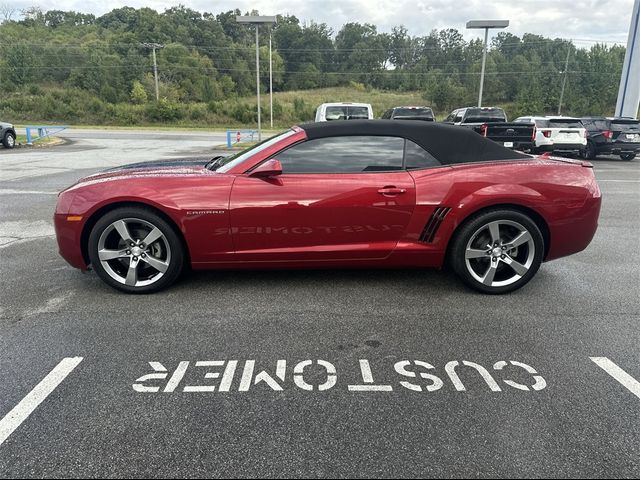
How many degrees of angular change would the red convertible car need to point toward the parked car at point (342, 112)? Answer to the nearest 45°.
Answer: approximately 90° to its right

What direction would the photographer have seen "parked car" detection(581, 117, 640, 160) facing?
facing away from the viewer and to the left of the viewer

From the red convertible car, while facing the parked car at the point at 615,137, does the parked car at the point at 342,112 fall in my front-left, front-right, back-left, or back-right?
front-left

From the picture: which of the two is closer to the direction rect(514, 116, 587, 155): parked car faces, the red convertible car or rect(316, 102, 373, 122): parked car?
the parked car

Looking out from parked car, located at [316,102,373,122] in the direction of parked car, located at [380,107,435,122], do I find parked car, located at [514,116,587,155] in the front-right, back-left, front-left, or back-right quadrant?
front-right

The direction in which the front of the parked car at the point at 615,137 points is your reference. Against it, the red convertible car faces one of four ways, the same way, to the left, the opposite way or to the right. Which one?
to the left

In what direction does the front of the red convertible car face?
to the viewer's left

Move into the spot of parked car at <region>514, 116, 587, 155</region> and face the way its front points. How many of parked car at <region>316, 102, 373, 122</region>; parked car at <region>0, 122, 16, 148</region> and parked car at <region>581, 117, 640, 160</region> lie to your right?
1

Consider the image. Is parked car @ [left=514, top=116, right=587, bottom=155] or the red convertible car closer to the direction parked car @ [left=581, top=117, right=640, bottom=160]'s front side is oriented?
the parked car

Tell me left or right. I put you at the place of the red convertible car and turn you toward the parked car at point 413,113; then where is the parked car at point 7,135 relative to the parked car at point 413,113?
left

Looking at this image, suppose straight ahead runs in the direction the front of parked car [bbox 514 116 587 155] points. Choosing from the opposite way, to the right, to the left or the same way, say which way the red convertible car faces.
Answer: to the left

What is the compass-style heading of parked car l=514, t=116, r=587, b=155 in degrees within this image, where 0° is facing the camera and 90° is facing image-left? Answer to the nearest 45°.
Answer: approximately 135°

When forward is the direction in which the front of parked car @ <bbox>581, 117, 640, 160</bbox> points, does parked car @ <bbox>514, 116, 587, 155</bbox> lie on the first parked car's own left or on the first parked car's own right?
on the first parked car's own left

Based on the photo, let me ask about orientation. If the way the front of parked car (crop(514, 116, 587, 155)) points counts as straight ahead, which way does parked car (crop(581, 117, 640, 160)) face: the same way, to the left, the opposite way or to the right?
the same way

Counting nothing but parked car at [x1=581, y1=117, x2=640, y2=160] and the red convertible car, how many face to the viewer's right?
0

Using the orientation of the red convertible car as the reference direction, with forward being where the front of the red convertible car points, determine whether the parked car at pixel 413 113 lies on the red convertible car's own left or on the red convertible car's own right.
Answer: on the red convertible car's own right
